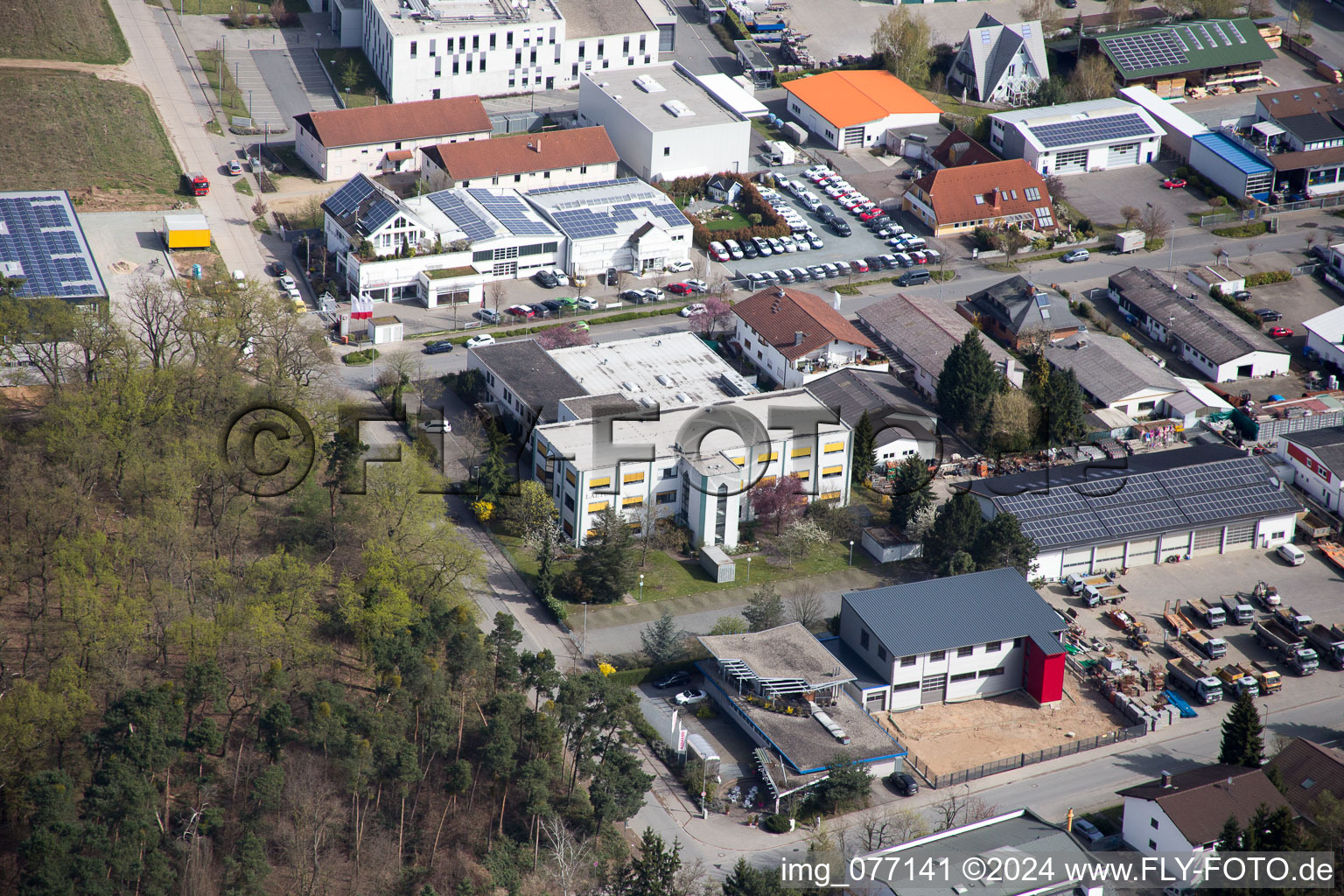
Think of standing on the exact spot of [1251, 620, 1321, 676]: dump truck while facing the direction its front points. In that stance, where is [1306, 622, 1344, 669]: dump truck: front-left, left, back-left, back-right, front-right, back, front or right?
left

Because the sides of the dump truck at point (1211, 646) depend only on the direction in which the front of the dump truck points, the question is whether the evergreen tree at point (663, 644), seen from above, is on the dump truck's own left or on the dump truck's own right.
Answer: on the dump truck's own right

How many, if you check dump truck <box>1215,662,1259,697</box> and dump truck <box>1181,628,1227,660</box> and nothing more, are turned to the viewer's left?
0

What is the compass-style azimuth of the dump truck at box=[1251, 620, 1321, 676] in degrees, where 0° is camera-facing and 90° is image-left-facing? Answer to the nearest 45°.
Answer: approximately 315°

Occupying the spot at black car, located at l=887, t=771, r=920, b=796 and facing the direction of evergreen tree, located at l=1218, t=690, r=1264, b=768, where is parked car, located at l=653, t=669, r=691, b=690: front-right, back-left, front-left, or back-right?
back-left

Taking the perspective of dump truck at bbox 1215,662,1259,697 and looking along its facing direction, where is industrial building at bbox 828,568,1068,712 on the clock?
The industrial building is roughly at 4 o'clock from the dump truck.

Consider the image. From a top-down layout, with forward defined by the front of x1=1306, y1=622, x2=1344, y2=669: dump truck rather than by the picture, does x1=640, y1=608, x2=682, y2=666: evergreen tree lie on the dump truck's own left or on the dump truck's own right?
on the dump truck's own right

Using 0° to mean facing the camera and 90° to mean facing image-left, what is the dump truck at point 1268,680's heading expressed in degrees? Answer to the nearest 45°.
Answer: approximately 315°

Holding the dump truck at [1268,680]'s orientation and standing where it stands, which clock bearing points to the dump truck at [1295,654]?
the dump truck at [1295,654] is roughly at 8 o'clock from the dump truck at [1268,680].

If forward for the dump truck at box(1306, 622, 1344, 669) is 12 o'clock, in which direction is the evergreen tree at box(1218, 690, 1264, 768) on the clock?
The evergreen tree is roughly at 2 o'clock from the dump truck.

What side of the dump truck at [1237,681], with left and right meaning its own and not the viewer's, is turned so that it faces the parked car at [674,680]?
right

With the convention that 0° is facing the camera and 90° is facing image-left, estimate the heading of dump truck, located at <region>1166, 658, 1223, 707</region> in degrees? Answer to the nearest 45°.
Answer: approximately 315°

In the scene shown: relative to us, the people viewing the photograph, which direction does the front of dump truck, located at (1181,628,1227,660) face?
facing the viewer and to the right of the viewer

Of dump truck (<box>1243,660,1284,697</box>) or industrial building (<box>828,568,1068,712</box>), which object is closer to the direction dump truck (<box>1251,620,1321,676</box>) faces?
the dump truck
